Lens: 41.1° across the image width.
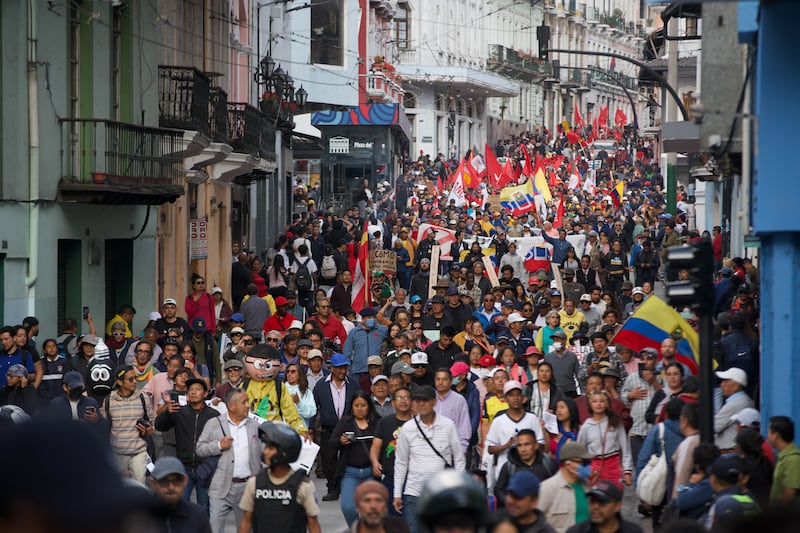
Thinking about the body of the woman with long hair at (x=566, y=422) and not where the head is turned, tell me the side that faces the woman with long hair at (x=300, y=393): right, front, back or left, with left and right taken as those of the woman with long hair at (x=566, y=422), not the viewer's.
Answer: right

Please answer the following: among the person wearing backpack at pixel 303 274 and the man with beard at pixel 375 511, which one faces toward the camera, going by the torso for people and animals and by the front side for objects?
the man with beard

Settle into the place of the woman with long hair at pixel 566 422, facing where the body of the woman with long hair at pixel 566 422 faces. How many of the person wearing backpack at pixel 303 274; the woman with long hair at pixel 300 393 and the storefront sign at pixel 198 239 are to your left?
0

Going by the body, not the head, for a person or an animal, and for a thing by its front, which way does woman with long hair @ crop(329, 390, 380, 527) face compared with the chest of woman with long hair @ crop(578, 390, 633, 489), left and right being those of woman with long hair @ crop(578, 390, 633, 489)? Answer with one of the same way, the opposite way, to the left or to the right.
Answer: the same way

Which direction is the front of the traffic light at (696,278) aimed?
to the viewer's left

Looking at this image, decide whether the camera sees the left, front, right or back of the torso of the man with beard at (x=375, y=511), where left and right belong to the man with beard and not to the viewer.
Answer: front

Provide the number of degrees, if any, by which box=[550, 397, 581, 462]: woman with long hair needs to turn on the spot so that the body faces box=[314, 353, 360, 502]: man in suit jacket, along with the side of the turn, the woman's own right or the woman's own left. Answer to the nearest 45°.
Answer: approximately 90° to the woman's own right

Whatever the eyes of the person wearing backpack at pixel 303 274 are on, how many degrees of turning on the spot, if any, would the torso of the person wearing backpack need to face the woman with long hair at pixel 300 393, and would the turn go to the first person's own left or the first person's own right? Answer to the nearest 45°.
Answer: approximately 180°

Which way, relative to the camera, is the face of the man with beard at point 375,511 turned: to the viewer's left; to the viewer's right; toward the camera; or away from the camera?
toward the camera

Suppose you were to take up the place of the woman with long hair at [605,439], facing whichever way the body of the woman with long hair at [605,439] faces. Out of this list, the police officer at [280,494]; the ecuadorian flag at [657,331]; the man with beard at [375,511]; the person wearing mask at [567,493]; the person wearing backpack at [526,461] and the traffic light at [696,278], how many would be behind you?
1

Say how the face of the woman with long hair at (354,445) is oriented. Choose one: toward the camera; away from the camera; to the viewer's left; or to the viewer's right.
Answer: toward the camera

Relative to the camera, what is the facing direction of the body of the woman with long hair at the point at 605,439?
toward the camera

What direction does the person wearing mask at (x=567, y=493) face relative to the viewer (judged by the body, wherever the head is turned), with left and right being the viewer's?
facing the viewer and to the right of the viewer

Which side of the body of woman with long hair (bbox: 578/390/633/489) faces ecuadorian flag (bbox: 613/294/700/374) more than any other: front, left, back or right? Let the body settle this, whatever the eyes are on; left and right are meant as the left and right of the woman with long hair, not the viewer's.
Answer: back

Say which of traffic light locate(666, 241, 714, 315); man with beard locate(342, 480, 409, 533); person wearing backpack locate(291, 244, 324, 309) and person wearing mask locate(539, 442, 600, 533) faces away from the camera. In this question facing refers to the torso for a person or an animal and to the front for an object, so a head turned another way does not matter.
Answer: the person wearing backpack

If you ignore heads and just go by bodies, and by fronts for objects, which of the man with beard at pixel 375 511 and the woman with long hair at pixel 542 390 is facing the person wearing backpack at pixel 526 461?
the woman with long hair

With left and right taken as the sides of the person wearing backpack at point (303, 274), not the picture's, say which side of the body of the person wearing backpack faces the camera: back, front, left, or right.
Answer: back
